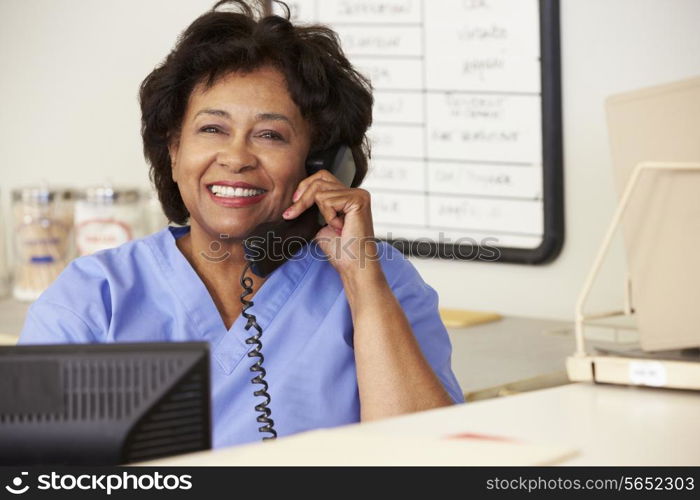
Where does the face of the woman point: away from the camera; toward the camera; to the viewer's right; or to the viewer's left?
toward the camera

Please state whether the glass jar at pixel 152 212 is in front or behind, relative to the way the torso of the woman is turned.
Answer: behind

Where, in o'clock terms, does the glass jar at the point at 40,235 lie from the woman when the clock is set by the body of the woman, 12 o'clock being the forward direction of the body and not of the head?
The glass jar is roughly at 5 o'clock from the woman.

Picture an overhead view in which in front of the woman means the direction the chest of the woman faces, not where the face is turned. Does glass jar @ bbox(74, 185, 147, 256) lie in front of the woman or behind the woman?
behind

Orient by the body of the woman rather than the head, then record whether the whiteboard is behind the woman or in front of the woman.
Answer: behind

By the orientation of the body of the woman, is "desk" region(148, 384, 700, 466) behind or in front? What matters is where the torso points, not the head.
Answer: in front

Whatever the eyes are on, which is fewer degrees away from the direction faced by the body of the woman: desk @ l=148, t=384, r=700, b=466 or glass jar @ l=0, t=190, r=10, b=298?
the desk

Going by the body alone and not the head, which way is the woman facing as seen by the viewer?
toward the camera

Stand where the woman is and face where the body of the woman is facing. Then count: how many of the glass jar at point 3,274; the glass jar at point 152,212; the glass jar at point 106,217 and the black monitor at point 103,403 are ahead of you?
1

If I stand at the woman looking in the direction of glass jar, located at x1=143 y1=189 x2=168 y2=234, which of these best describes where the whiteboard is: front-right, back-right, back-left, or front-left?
front-right

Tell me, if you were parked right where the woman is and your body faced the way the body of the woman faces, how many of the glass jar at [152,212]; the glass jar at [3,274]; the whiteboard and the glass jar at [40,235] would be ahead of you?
0

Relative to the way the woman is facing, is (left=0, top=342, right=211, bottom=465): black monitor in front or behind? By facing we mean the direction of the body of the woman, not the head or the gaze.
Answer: in front

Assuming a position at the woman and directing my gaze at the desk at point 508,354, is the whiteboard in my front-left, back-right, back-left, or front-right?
front-left

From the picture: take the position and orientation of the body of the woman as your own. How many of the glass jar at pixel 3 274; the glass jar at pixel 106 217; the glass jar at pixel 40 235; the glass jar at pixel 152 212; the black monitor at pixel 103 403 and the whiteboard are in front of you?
1

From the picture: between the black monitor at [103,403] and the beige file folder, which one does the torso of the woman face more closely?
the black monitor
